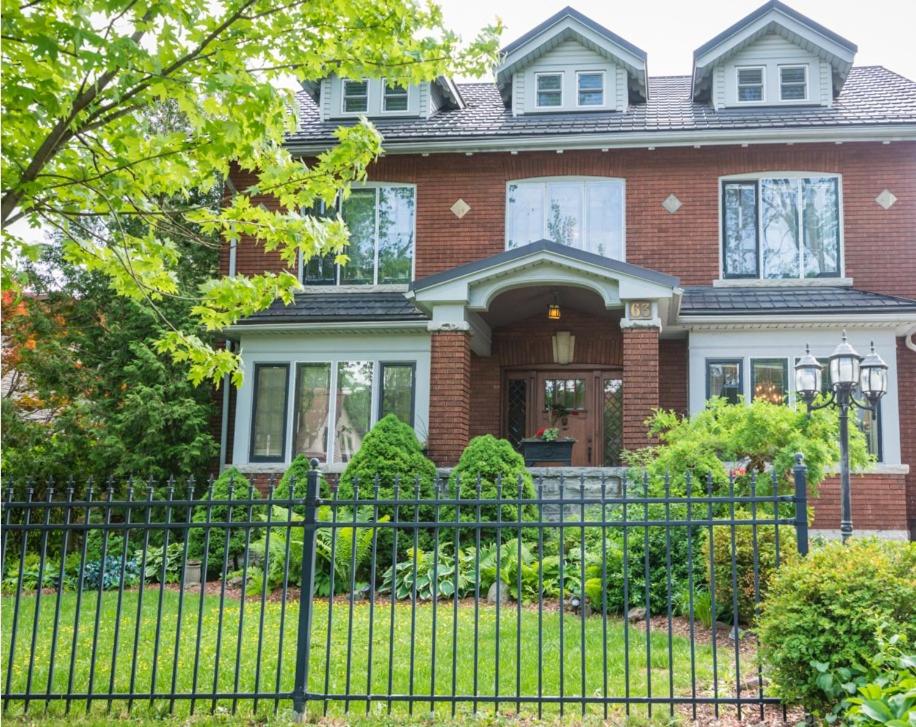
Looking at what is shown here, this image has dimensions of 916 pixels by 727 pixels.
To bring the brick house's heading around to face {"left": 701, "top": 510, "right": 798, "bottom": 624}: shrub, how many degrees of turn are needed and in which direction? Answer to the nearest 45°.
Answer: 0° — it already faces it

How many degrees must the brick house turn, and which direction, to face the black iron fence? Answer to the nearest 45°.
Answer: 0° — it already faces it

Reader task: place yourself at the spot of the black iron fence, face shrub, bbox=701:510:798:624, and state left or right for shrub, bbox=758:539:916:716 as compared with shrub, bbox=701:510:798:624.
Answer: right

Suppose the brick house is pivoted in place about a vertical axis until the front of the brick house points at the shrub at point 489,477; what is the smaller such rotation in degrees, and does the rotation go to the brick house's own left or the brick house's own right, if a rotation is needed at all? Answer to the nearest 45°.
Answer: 0° — it already faces it

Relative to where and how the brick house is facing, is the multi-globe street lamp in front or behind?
in front

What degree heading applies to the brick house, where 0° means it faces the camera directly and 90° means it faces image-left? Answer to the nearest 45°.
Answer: approximately 0°

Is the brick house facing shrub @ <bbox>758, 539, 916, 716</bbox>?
yes
